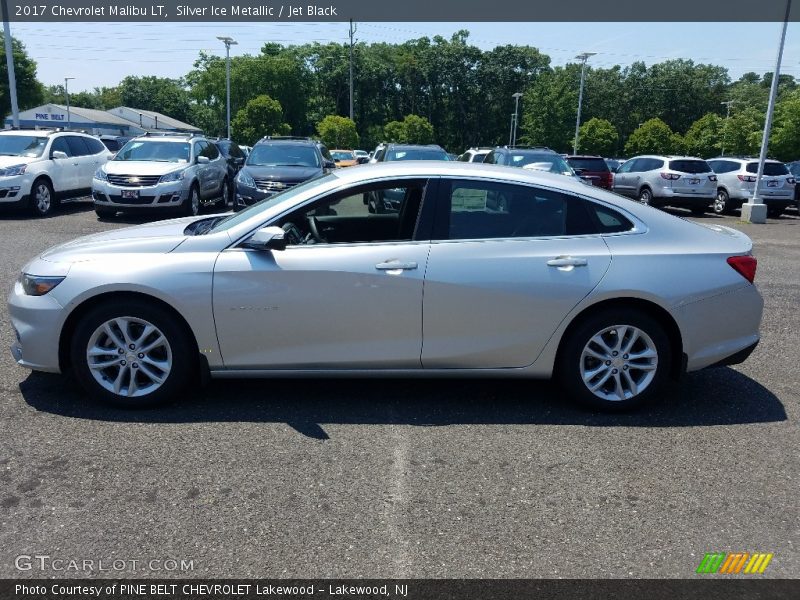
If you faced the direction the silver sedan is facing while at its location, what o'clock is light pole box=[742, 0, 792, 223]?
The light pole is roughly at 4 o'clock from the silver sedan.

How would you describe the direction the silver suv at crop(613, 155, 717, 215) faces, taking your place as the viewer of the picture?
facing away from the viewer and to the left of the viewer

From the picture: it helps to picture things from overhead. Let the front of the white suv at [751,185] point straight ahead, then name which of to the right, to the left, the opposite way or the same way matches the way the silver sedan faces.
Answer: to the left

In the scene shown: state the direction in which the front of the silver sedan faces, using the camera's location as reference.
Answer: facing to the left of the viewer

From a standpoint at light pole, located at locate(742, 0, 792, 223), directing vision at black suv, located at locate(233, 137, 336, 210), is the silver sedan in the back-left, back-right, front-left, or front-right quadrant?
front-left

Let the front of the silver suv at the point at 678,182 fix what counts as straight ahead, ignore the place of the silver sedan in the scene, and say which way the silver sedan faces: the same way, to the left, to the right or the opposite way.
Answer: to the left

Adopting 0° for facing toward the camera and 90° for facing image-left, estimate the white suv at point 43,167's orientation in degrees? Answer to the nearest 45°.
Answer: approximately 45°

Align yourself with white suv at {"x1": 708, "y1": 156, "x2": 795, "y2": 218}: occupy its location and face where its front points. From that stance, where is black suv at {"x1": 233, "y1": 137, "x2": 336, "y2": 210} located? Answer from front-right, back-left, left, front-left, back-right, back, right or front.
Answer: left

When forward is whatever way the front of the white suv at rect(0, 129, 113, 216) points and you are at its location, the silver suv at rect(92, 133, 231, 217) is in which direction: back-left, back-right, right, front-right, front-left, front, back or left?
left

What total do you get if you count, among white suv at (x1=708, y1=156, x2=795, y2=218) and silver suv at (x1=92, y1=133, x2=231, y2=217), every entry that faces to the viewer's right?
0

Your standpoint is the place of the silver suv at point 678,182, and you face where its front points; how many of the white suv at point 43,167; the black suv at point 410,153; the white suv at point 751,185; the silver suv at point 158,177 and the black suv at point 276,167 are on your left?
4

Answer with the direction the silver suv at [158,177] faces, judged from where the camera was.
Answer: facing the viewer and to the left of the viewer

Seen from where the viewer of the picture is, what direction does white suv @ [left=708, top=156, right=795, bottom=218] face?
facing away from the viewer and to the left of the viewer

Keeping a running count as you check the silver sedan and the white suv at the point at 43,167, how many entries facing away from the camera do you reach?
0

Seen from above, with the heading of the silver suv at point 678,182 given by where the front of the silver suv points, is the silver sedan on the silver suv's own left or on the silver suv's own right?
on the silver suv's own left
